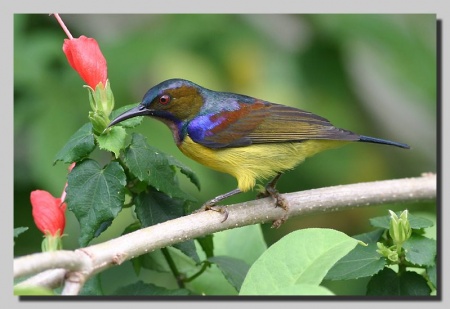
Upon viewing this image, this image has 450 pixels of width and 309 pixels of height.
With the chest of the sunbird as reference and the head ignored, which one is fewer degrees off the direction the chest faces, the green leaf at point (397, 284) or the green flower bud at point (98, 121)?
the green flower bud

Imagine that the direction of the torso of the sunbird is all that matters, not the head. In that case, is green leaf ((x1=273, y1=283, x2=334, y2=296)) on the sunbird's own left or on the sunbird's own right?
on the sunbird's own left

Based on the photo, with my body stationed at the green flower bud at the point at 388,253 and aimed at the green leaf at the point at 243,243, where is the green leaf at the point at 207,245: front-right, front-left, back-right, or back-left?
front-left

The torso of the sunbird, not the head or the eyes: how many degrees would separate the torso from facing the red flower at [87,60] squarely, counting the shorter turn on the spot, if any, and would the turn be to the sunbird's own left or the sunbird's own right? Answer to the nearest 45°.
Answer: approximately 45° to the sunbird's own left

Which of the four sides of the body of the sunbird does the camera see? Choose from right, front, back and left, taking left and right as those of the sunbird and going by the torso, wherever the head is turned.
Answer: left

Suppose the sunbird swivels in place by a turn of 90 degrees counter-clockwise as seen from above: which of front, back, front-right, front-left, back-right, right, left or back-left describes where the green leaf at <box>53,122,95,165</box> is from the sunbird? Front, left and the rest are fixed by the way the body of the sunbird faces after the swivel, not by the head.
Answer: front-right

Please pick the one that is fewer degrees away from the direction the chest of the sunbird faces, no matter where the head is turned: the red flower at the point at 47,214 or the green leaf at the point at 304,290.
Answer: the red flower

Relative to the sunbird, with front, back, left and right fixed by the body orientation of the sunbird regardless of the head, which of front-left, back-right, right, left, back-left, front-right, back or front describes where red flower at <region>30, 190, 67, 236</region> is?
front-left

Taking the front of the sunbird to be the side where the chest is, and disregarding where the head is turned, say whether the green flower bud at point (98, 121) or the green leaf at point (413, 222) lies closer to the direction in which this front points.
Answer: the green flower bud

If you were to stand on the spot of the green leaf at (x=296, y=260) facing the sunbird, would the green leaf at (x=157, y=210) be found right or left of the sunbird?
left
